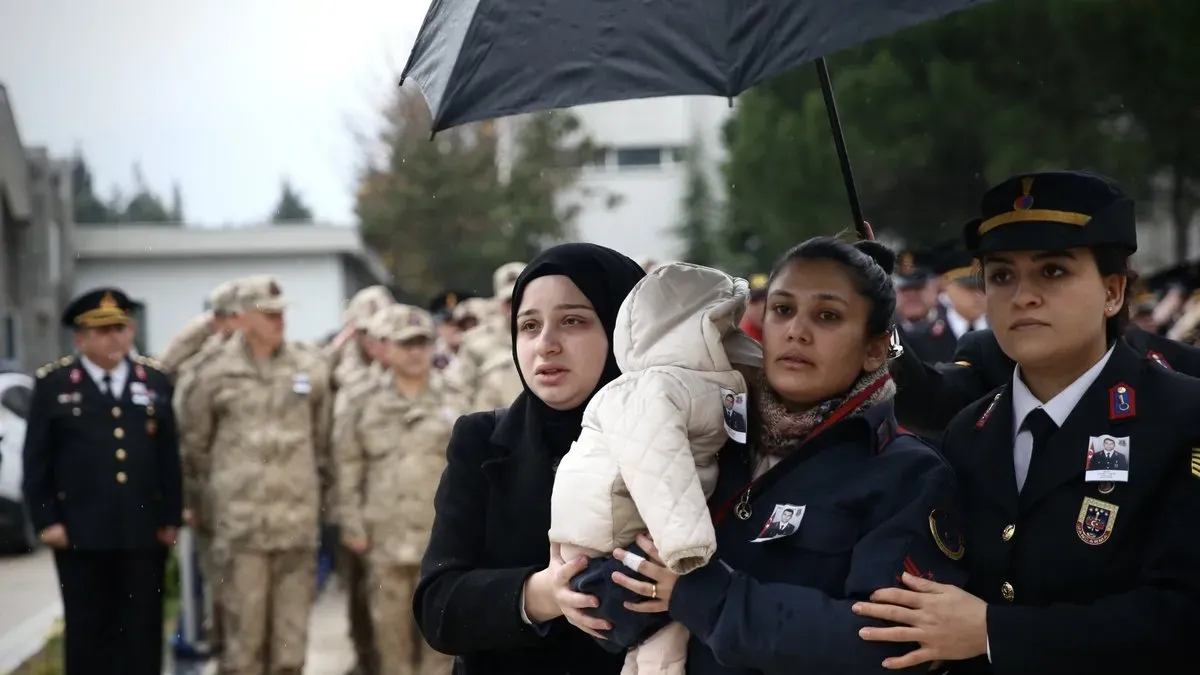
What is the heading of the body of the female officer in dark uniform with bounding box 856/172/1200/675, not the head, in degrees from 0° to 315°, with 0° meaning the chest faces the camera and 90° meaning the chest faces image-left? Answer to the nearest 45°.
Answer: approximately 45°

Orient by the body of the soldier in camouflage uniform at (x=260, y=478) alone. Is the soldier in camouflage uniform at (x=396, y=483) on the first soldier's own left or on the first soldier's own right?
on the first soldier's own left

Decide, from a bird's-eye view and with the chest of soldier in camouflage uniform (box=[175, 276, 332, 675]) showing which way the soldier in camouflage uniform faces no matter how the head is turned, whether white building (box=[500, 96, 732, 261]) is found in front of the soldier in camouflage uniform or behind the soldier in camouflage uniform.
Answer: behind

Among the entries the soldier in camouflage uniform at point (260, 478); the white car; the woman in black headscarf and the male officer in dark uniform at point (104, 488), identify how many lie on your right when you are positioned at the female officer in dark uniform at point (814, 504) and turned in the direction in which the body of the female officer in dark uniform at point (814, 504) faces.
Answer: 4

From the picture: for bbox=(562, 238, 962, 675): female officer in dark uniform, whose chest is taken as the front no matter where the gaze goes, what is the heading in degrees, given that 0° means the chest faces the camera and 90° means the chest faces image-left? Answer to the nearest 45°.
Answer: approximately 45°

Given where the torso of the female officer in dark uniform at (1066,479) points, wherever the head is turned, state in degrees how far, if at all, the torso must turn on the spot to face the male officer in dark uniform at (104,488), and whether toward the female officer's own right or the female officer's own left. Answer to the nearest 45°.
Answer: approximately 90° to the female officer's own right

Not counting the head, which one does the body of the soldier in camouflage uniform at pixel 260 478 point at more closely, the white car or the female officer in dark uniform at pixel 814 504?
the female officer in dark uniform

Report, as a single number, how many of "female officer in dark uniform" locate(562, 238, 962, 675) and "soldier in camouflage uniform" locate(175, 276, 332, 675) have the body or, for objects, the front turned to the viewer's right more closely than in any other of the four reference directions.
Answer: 0
